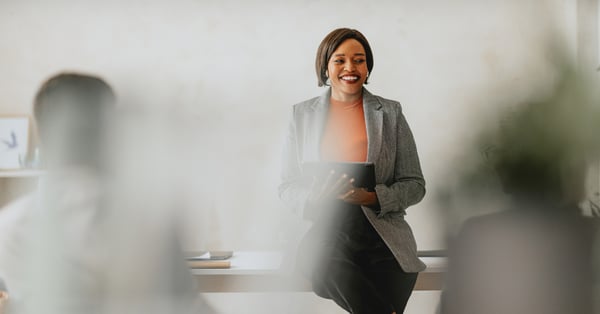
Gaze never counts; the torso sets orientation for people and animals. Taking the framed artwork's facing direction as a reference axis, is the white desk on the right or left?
on its left

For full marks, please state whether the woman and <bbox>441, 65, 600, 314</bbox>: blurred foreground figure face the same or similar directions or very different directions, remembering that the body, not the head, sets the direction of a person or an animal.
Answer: very different directions

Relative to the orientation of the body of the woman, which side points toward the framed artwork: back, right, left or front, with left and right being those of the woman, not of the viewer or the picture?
right

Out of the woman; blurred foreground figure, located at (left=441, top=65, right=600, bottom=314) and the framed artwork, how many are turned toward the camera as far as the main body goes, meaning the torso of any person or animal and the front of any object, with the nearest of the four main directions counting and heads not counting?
2

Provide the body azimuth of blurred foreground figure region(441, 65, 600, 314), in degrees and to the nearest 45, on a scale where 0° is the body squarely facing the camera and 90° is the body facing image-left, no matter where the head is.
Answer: approximately 180°

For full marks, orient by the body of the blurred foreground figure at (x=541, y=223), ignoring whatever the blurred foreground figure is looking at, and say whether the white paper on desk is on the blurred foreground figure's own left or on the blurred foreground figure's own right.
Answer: on the blurred foreground figure's own left

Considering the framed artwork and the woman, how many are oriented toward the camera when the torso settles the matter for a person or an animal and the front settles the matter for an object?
2

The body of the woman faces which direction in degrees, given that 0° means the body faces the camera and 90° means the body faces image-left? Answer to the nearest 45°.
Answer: approximately 0°

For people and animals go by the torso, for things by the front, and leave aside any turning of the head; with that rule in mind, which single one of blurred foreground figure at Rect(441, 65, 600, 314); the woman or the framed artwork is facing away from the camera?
the blurred foreground figure
